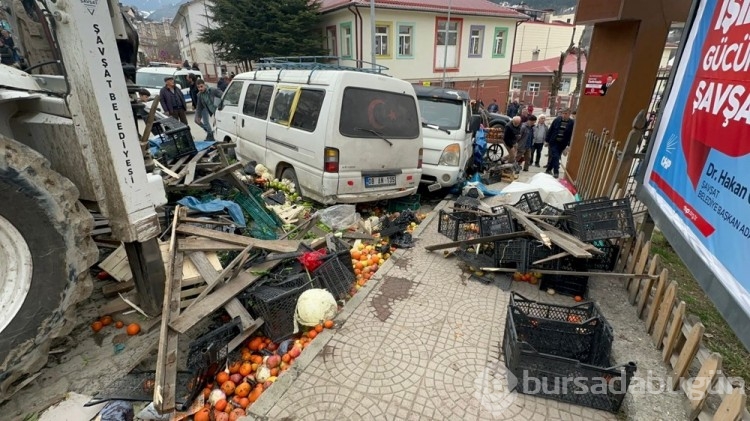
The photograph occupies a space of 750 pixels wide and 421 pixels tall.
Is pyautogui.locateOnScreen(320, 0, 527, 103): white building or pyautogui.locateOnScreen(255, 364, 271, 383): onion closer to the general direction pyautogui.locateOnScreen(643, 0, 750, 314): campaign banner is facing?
the onion

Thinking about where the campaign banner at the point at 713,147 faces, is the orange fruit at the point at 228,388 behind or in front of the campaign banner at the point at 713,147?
in front

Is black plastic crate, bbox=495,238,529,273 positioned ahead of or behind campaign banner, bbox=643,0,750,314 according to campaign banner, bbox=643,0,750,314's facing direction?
ahead

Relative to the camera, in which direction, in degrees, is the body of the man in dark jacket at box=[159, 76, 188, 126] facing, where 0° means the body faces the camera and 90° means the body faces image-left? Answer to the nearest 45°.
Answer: approximately 315°

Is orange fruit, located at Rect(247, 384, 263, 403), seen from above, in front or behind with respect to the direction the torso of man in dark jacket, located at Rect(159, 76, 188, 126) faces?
in front

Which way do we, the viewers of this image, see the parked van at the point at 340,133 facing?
facing away from the viewer and to the left of the viewer

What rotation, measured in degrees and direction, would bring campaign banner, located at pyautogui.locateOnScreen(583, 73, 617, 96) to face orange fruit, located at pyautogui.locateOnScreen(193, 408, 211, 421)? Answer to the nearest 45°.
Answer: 0° — it already faces it

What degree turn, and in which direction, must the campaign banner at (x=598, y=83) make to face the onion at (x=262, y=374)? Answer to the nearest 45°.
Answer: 0° — it already faces it
